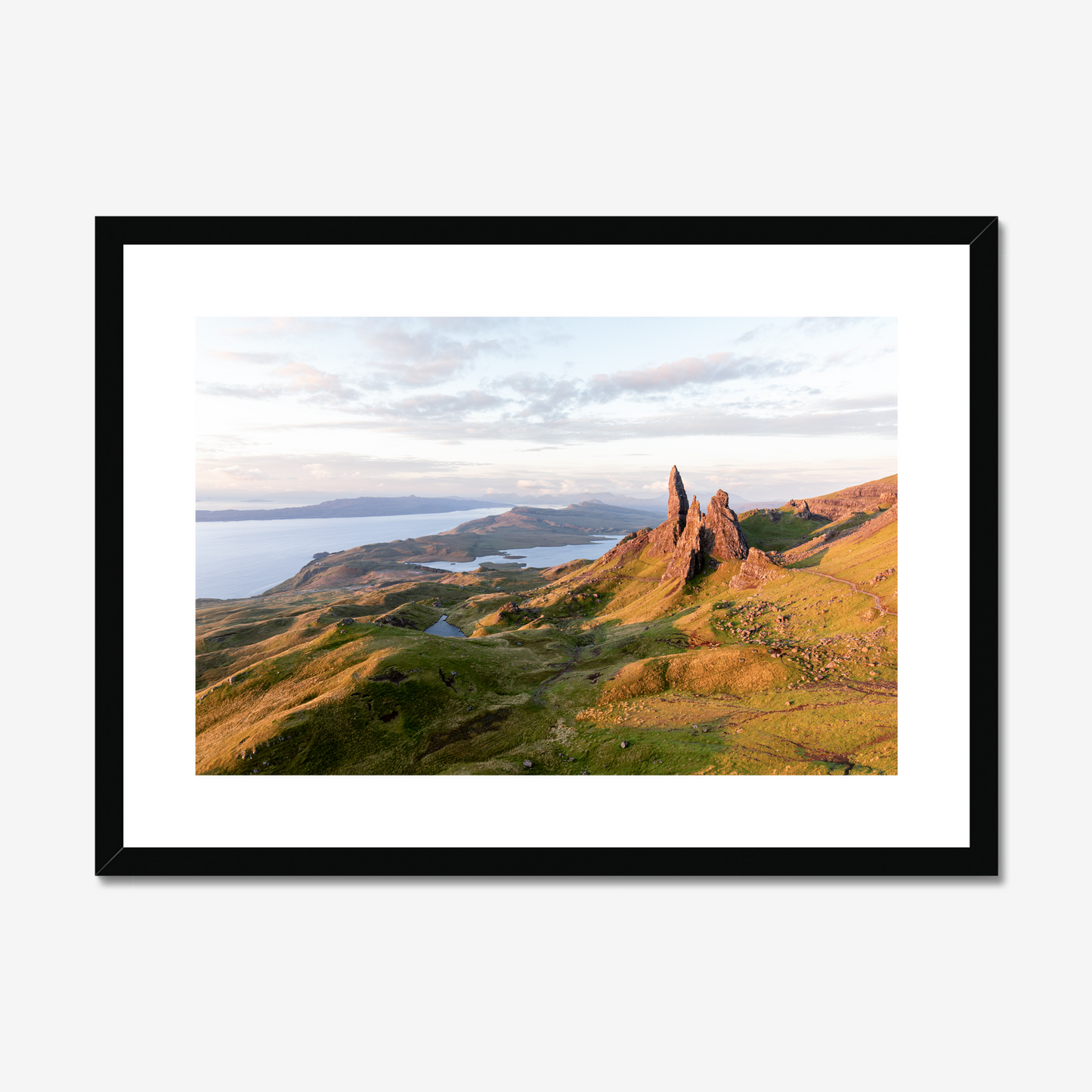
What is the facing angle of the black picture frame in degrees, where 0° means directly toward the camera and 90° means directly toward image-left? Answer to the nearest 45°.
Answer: approximately 0°
